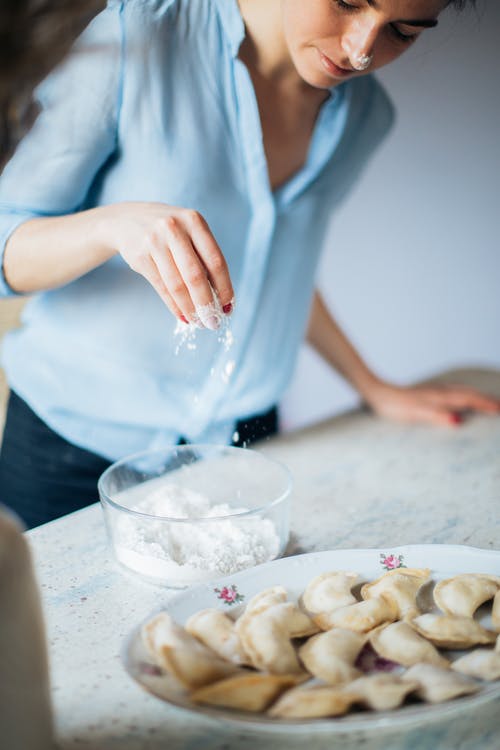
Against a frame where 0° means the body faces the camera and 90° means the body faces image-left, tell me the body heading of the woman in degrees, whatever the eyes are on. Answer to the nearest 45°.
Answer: approximately 315°

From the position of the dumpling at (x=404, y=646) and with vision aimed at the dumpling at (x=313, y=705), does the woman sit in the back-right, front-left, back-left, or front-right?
back-right
